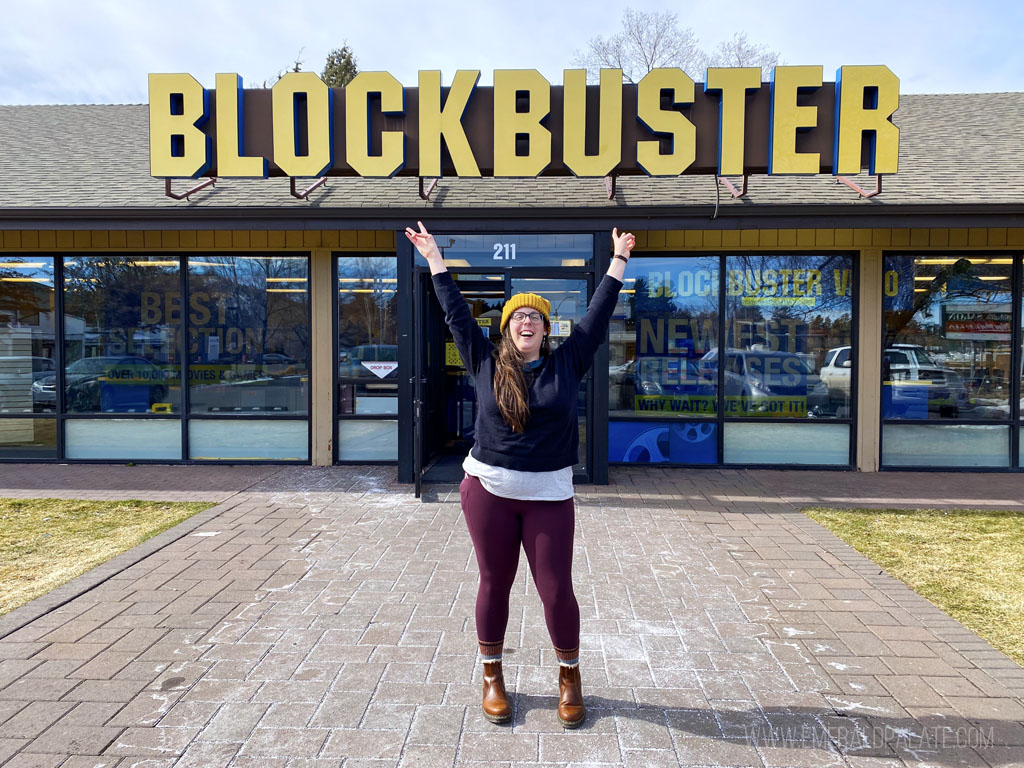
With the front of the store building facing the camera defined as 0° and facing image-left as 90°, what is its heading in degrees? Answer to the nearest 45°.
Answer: approximately 0°

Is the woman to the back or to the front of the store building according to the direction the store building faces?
to the front

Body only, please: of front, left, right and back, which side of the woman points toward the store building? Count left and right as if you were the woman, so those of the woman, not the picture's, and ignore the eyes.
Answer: back

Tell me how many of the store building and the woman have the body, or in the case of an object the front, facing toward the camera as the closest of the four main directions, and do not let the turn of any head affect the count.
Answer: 2

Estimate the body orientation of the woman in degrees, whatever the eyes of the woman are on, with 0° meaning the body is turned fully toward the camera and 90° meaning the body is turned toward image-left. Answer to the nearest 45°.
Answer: approximately 0°
